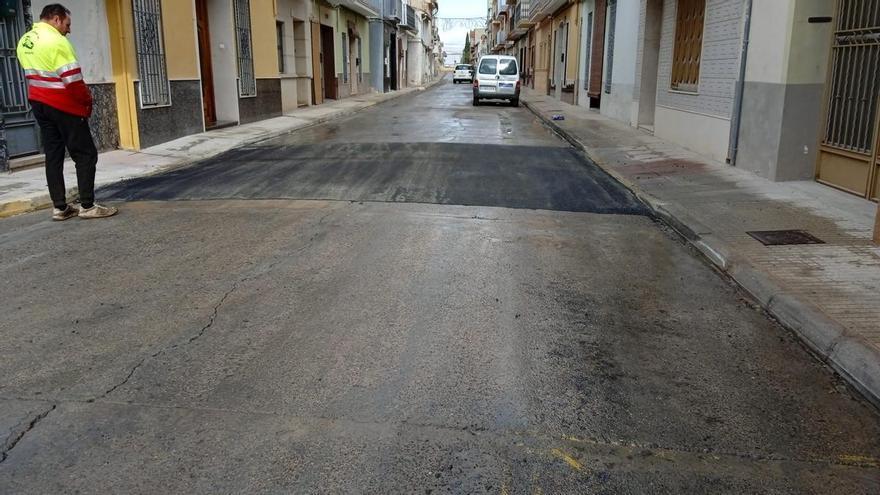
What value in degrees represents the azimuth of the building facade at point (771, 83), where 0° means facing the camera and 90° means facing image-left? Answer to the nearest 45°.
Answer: approximately 45°

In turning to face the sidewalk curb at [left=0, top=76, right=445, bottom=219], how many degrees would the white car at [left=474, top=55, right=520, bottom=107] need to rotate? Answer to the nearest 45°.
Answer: approximately 180°

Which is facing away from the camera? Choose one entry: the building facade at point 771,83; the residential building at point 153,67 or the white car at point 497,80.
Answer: the white car

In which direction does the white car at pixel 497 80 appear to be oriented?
away from the camera

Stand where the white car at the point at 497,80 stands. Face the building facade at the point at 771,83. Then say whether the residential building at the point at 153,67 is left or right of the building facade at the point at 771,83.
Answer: right

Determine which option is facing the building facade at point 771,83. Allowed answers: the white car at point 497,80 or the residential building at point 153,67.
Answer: the residential building

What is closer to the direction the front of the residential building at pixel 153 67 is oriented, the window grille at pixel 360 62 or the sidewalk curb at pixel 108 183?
the sidewalk curb

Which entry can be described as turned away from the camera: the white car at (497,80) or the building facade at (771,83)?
the white car

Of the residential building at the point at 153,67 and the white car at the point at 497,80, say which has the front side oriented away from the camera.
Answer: the white car
